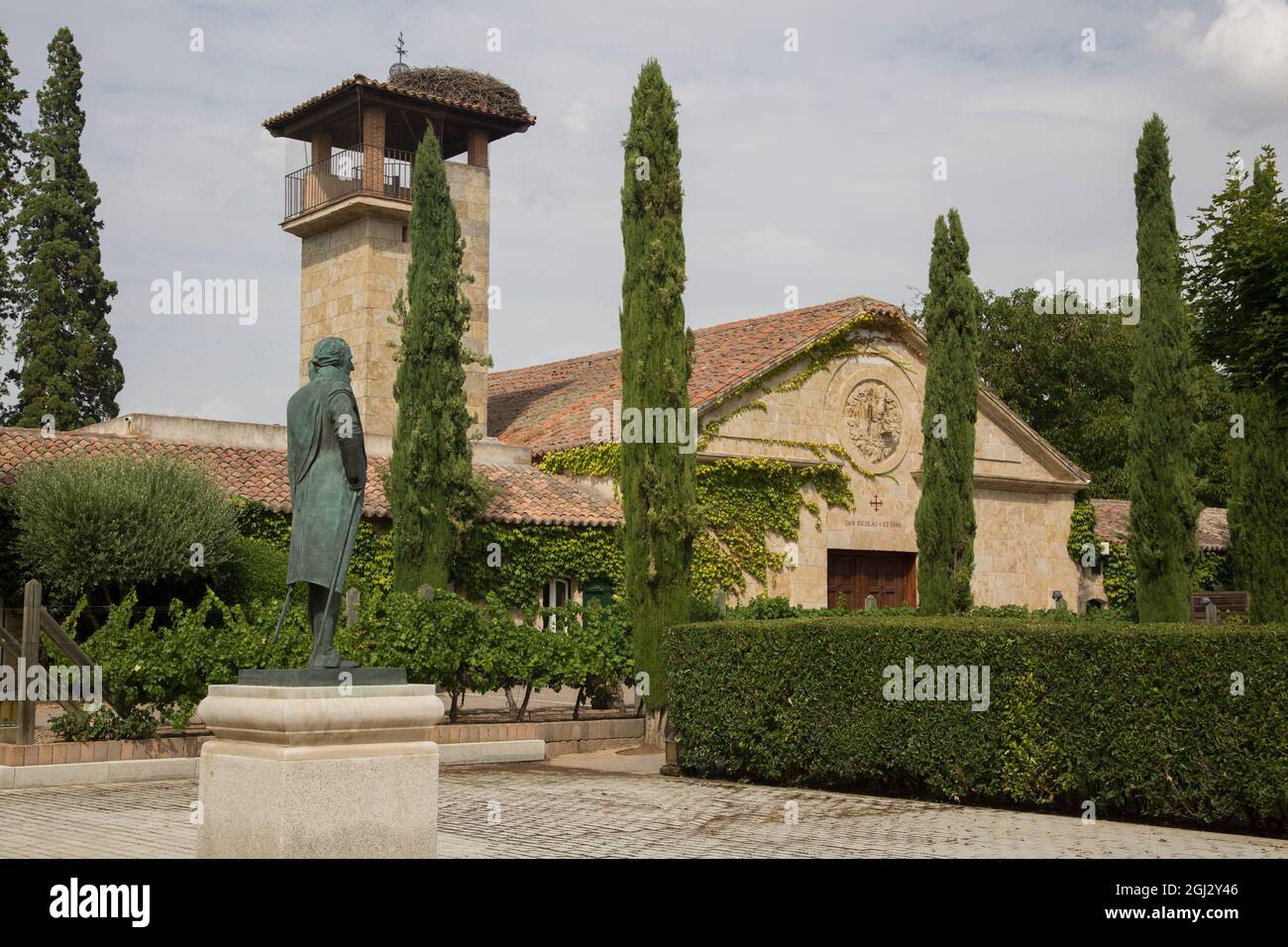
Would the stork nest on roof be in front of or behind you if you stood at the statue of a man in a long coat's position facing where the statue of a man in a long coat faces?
in front

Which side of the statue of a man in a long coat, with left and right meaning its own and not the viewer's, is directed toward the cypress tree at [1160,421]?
front

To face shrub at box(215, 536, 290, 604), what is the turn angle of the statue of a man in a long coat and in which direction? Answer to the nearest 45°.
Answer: approximately 45° to its left

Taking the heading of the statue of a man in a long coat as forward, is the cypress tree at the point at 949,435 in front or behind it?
in front

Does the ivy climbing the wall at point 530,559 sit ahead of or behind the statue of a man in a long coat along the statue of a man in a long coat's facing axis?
ahead

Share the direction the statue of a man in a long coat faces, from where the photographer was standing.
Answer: facing away from the viewer and to the right of the viewer

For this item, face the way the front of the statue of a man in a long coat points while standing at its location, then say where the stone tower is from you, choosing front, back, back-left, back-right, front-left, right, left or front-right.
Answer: front-left

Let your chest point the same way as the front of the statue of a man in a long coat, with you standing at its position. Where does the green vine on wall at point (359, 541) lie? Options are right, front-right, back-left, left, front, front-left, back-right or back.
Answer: front-left
